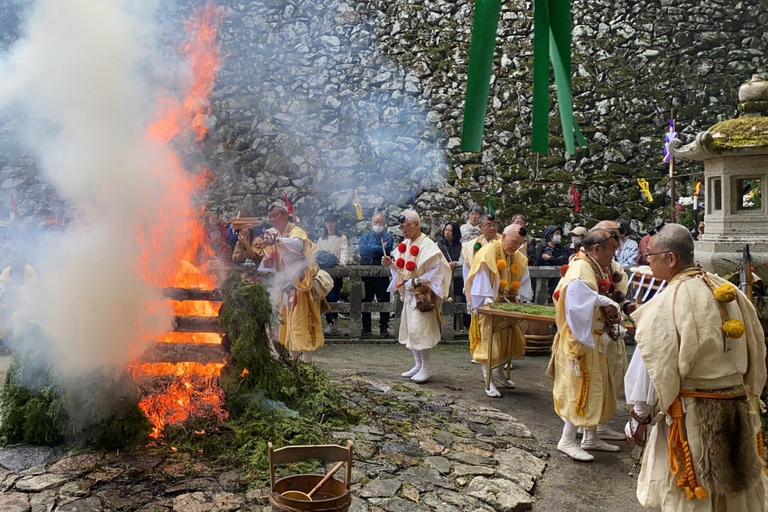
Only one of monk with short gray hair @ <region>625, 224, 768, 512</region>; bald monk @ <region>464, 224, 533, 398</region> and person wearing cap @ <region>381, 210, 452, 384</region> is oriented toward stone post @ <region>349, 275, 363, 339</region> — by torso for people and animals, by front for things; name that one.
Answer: monk with short gray hair @ <region>625, 224, 768, 512</region>

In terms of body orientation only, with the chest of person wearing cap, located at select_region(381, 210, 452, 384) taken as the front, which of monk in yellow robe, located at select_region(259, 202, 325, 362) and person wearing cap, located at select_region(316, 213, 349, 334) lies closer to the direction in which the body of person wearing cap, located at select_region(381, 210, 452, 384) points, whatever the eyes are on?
the monk in yellow robe

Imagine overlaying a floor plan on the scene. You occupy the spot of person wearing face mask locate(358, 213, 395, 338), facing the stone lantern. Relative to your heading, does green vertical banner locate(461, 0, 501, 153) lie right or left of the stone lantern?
right

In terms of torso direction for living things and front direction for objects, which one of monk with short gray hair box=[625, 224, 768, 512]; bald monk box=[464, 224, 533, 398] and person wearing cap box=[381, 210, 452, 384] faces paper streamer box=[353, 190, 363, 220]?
monk with short gray hair box=[625, 224, 768, 512]

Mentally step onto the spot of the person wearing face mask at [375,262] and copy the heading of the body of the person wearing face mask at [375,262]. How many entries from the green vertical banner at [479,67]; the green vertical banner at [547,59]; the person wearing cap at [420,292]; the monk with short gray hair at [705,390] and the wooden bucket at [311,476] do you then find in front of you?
5

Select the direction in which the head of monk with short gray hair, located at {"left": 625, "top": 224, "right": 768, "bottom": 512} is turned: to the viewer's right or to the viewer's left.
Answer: to the viewer's left

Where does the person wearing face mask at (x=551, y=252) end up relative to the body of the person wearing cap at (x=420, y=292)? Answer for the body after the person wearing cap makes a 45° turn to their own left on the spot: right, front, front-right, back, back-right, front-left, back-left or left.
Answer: back-left

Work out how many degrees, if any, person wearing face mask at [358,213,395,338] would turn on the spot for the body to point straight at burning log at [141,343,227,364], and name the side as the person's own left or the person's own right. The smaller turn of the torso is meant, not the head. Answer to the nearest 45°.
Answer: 0° — they already face it

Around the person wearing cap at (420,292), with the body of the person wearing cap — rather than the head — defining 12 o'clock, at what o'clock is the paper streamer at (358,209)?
The paper streamer is roughly at 4 o'clock from the person wearing cap.

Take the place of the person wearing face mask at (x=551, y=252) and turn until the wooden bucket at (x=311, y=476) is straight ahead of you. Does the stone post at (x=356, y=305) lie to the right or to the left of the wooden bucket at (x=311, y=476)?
right

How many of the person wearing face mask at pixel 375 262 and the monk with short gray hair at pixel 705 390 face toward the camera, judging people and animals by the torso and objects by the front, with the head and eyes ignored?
1

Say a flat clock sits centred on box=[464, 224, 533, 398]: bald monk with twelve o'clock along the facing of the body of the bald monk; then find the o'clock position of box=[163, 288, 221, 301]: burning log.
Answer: The burning log is roughly at 3 o'clock from the bald monk.

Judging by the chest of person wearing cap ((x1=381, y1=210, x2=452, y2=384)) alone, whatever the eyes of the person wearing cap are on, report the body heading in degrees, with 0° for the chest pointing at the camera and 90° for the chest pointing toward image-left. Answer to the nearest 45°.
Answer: approximately 45°

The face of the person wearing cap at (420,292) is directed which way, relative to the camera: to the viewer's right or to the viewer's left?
to the viewer's left

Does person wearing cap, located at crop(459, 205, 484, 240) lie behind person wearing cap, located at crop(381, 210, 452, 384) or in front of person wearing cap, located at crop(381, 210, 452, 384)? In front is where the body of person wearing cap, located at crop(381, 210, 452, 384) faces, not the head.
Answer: behind

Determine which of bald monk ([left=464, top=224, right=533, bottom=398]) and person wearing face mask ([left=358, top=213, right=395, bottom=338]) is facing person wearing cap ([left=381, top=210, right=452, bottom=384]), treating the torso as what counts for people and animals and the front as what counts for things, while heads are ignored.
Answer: the person wearing face mask
